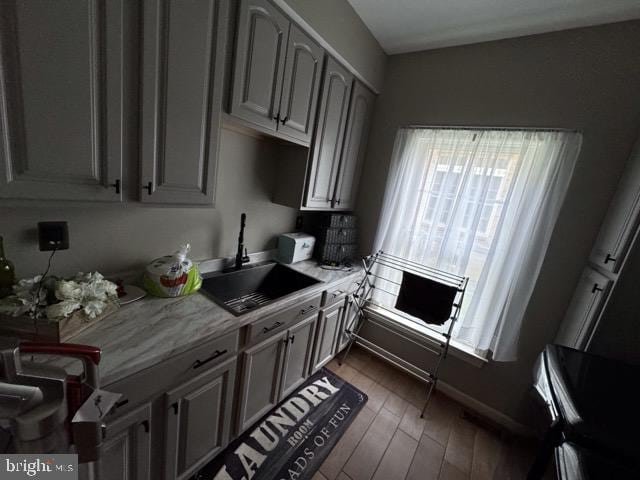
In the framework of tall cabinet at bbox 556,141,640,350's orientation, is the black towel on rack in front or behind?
in front

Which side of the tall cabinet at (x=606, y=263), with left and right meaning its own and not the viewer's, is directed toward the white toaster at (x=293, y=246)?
front

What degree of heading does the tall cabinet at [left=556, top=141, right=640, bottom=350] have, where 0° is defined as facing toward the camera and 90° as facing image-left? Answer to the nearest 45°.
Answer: approximately 45°

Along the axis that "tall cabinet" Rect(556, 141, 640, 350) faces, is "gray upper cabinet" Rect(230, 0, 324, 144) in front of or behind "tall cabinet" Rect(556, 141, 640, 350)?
in front

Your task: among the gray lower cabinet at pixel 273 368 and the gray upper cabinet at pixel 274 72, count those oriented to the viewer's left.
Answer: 0

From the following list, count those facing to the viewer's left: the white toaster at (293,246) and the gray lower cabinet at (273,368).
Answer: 0

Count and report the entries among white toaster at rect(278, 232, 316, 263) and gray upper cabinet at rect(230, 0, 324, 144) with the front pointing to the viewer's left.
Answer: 0

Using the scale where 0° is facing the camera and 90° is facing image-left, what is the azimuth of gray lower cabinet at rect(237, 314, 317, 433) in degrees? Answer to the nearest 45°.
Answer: approximately 315°

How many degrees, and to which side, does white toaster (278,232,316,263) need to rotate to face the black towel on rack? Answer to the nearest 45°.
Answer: approximately 45° to its left

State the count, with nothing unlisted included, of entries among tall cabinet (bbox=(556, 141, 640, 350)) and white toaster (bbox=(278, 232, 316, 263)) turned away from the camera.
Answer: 0

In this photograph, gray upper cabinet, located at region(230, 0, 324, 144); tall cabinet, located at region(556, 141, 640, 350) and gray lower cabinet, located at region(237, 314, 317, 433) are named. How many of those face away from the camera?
0

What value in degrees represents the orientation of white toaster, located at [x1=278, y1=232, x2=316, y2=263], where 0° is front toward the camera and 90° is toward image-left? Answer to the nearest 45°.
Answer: approximately 315°
